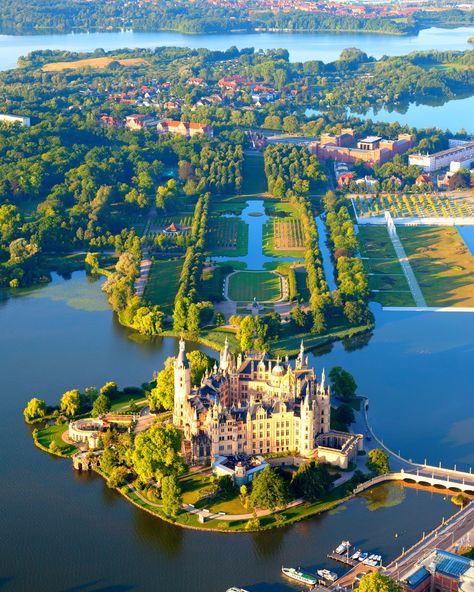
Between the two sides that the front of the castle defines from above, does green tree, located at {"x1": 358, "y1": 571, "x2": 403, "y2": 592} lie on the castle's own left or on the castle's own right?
on the castle's own right

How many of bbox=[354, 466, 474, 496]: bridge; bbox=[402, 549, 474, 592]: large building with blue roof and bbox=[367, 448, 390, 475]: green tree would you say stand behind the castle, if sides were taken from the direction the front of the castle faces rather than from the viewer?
0

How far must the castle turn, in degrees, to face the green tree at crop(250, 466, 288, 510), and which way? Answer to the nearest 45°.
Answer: approximately 90° to its right

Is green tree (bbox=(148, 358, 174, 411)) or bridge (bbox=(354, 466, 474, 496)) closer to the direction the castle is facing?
the bridge

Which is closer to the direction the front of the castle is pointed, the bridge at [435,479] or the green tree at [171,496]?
the bridge

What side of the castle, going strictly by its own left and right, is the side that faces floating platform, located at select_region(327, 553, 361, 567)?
right

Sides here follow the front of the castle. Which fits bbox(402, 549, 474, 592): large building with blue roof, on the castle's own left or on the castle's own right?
on the castle's own right

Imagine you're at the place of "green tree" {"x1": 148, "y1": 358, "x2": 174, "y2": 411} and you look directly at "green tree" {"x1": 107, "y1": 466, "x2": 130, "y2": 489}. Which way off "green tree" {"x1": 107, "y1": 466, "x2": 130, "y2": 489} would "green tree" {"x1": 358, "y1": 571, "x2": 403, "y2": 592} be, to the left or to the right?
left

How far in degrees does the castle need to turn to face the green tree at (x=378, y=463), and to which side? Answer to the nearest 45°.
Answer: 0° — it already faces it

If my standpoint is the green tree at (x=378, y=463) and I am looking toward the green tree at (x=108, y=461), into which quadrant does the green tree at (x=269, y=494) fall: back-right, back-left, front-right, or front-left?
front-left

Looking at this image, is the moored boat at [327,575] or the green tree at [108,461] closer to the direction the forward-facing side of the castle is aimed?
the moored boat

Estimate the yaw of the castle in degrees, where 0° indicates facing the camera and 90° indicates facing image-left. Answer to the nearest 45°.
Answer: approximately 270°

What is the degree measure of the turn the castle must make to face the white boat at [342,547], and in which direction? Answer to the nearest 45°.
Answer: approximately 45° to its right
